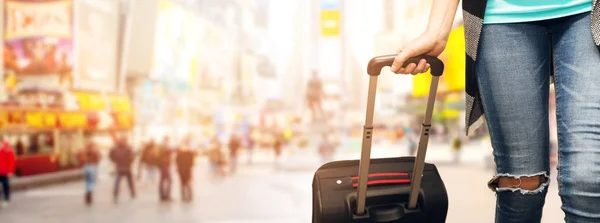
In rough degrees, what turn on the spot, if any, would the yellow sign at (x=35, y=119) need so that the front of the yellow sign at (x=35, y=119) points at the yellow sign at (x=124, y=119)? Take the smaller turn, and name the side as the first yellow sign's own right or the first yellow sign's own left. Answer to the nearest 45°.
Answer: approximately 90° to the first yellow sign's own left

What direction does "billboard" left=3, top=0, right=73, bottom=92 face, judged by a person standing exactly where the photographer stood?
facing the viewer

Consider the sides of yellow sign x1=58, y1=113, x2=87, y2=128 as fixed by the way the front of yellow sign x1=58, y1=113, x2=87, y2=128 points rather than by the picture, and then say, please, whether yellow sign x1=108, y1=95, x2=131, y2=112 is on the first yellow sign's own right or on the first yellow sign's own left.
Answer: on the first yellow sign's own left

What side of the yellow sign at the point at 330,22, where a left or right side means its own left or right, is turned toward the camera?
front

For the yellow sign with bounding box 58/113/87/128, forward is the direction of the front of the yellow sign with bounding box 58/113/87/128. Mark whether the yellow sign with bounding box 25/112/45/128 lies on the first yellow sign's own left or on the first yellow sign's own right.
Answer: on the first yellow sign's own right
